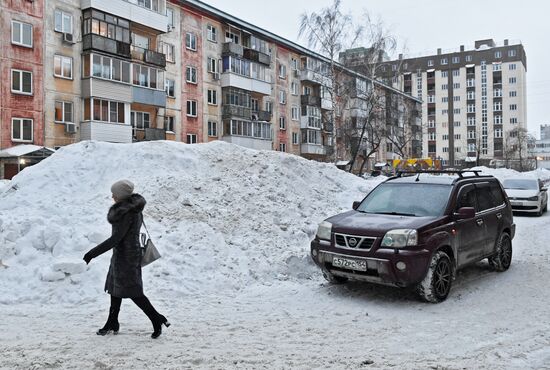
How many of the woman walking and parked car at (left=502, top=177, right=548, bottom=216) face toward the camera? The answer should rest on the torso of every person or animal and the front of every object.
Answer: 1

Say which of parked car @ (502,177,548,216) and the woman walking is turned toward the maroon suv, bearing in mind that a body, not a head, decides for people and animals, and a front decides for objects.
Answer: the parked car

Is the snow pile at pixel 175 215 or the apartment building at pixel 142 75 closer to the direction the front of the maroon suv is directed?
the snow pile

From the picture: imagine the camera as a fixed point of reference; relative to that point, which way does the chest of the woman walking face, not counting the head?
to the viewer's left

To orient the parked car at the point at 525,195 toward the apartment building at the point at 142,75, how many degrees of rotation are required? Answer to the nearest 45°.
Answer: approximately 90° to its right

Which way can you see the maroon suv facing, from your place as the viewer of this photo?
facing the viewer and to the left of the viewer

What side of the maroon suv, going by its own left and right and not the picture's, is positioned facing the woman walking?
front

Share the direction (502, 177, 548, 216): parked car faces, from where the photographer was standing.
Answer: facing the viewer

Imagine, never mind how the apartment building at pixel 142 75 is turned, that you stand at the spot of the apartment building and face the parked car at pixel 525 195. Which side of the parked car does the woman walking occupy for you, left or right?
right

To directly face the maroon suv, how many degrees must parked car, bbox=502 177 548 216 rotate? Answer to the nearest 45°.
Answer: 0° — it already faces it

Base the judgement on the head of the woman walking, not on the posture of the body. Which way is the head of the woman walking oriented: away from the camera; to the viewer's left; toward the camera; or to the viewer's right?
to the viewer's left
